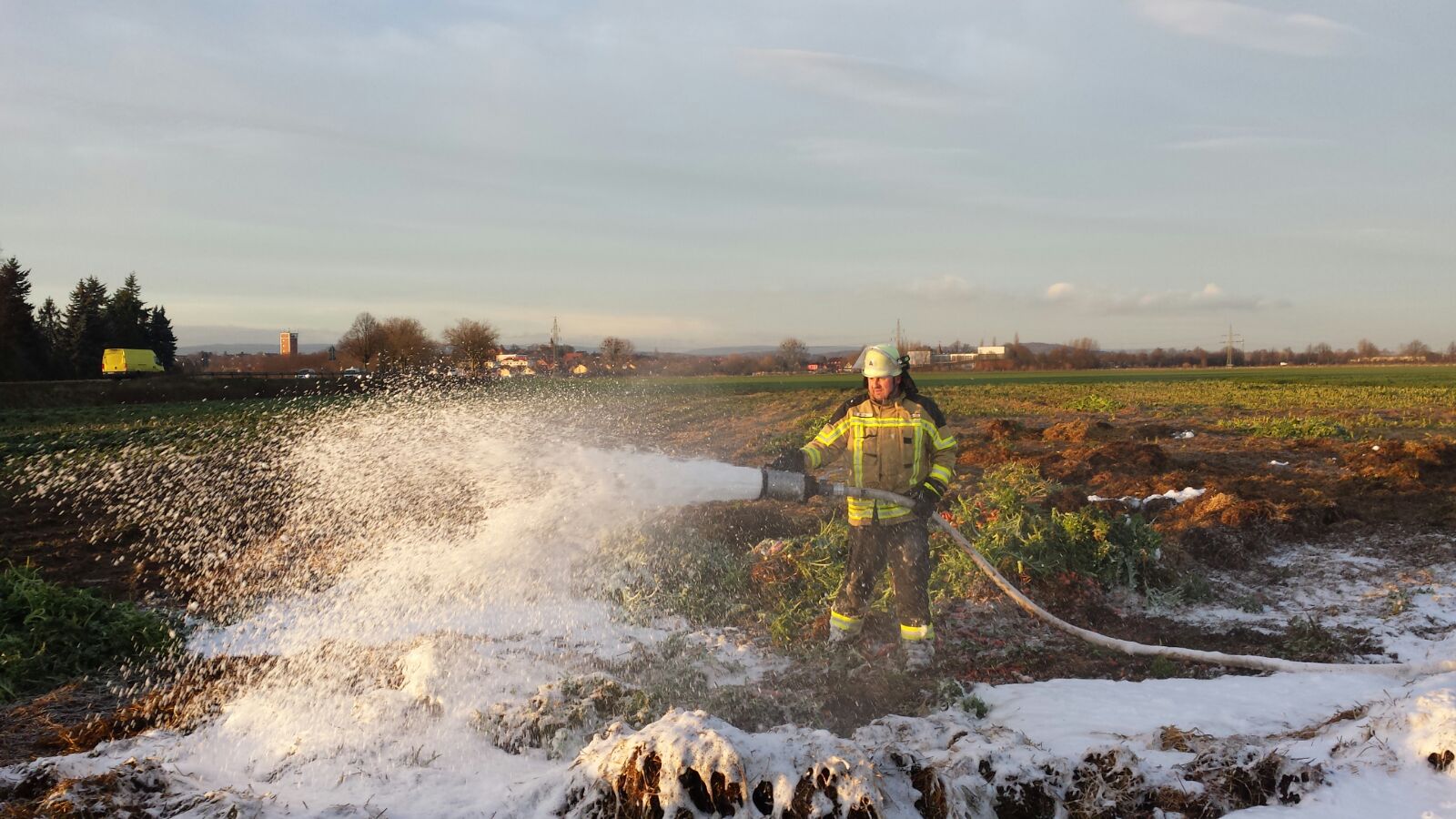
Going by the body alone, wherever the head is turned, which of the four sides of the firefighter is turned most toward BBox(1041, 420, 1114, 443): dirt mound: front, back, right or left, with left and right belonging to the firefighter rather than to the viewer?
back

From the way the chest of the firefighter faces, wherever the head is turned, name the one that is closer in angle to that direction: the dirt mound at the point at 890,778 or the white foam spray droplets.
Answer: the dirt mound

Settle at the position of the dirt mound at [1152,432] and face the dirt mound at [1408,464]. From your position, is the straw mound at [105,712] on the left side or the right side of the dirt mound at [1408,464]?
right

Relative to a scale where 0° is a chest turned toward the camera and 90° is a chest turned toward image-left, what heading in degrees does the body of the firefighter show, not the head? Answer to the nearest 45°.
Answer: approximately 0°

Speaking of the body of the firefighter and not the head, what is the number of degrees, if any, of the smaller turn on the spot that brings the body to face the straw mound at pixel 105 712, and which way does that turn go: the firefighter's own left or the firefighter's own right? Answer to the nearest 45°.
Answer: approximately 90° to the firefighter's own right

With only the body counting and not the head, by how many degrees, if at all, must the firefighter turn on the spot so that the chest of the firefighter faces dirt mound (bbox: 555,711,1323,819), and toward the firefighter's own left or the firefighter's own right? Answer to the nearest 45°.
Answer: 0° — they already face it

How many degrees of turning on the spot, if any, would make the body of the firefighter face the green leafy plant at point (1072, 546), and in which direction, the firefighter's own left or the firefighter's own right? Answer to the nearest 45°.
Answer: approximately 135° to the firefighter's own left

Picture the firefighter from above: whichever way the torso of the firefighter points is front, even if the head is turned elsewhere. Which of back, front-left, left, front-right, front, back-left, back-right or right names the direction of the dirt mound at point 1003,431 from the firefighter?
back

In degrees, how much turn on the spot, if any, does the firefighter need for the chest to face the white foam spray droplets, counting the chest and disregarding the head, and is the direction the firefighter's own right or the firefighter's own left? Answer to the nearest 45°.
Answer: approximately 90° to the firefighter's own right

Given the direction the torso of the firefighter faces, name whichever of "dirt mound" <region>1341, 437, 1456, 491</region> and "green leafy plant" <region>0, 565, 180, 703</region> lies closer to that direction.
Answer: the green leafy plant
